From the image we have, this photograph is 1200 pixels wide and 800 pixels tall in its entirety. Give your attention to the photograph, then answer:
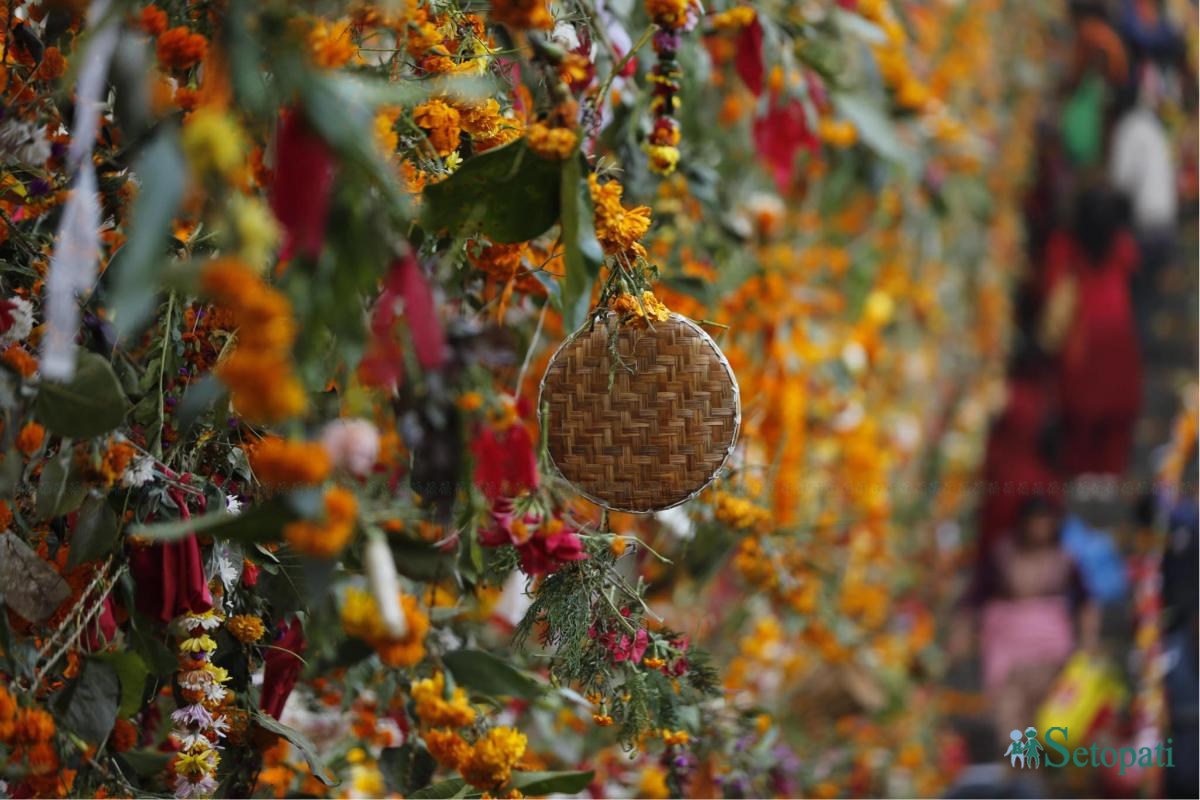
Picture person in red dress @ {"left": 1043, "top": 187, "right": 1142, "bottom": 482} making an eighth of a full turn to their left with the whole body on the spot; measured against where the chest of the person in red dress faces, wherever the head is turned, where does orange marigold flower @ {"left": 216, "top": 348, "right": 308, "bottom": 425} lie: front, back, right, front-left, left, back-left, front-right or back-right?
back-left

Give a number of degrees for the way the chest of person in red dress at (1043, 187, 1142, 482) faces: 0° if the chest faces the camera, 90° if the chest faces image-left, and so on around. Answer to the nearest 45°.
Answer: approximately 180°

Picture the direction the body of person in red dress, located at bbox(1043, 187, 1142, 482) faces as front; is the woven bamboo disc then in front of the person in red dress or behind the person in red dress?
behind

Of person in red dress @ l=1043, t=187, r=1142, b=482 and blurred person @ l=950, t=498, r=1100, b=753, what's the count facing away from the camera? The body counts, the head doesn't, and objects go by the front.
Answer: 1

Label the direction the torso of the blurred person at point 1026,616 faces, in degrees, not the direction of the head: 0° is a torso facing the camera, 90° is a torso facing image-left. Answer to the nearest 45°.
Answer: approximately 0°

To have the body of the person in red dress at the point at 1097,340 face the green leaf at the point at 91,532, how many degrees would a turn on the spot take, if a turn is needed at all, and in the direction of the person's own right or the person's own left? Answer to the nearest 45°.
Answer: approximately 180°

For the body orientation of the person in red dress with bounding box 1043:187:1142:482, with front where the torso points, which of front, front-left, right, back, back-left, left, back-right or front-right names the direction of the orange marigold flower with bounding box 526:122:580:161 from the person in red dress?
back

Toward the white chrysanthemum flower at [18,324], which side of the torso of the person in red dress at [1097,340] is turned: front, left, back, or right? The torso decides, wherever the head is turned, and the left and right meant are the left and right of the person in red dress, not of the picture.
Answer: back
